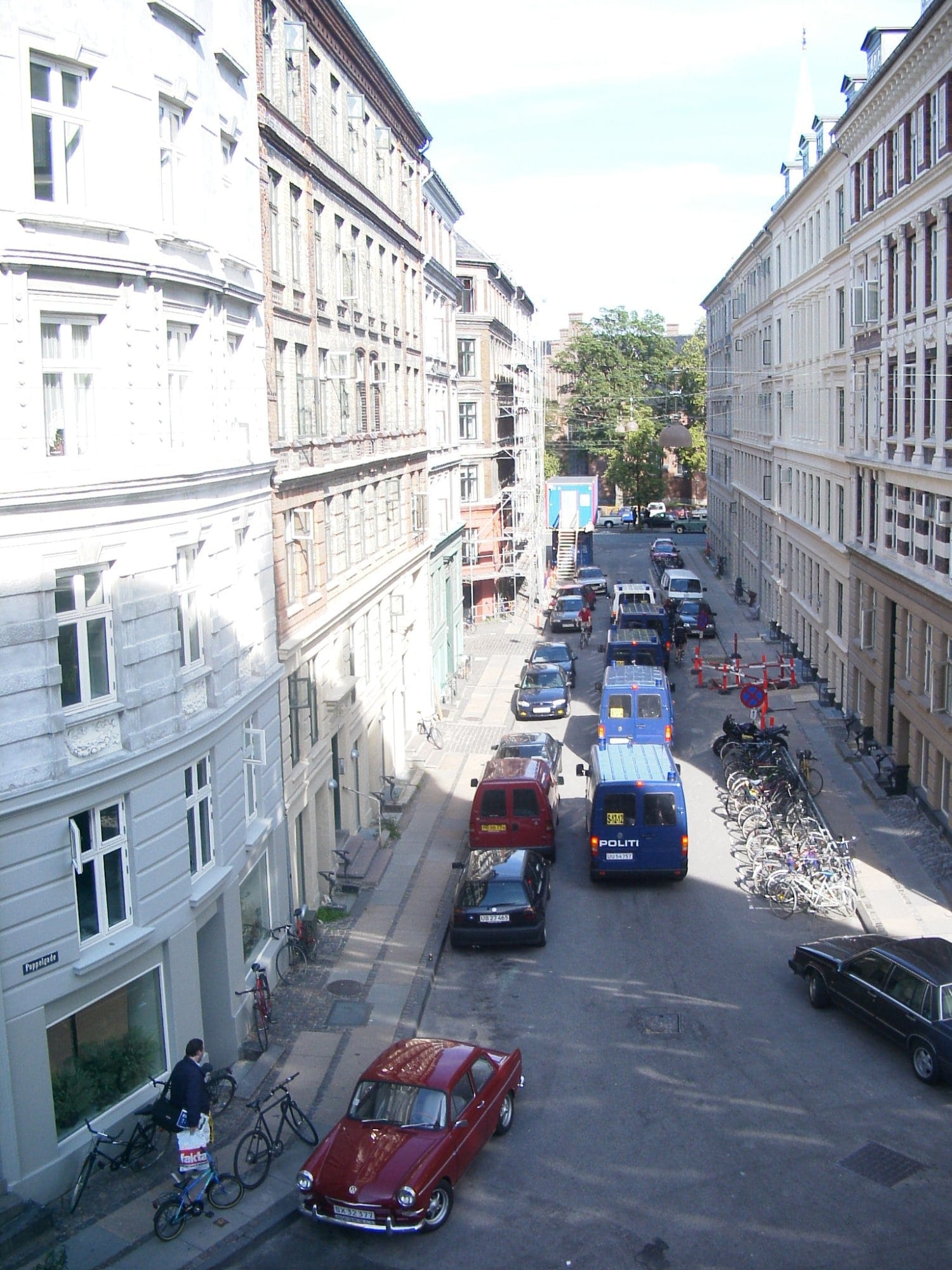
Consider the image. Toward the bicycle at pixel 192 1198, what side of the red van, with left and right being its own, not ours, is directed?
back

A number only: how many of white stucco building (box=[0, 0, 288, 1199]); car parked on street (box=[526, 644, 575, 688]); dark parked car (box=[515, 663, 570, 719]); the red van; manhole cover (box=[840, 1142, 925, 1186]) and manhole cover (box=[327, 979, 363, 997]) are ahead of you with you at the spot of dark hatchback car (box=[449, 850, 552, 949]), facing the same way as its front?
3

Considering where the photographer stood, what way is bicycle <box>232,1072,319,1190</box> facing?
facing away from the viewer and to the right of the viewer

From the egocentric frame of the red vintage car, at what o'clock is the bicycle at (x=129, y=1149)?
The bicycle is roughly at 2 o'clock from the red vintage car.

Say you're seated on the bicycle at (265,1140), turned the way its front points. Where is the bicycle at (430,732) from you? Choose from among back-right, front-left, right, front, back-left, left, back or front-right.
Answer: front-left

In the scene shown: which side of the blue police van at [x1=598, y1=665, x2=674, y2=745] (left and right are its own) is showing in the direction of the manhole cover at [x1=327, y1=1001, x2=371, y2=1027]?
back

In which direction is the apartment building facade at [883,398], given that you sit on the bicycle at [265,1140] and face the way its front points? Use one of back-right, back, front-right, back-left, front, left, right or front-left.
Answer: front

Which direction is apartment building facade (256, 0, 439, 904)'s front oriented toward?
to the viewer's right

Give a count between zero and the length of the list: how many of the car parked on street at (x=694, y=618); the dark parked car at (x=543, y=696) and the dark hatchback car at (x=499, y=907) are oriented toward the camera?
2

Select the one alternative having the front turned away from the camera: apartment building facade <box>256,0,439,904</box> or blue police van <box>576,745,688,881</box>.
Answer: the blue police van

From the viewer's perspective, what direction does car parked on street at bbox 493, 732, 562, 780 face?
away from the camera

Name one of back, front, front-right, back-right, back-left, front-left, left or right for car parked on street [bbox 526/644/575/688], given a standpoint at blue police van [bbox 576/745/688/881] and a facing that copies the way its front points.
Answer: front
